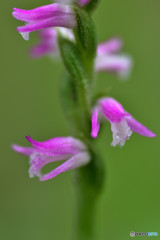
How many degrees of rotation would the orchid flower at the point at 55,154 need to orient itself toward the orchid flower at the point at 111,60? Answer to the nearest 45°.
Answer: approximately 135° to its right

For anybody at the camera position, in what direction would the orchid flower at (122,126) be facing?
facing the viewer and to the right of the viewer

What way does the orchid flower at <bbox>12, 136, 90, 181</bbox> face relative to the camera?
to the viewer's left

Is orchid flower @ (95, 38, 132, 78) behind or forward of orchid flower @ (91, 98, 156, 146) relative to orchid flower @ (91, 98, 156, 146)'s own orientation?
behind

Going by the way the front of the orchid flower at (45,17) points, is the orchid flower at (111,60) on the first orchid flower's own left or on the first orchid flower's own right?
on the first orchid flower's own right

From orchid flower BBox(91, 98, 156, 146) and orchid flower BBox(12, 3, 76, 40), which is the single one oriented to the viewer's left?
orchid flower BBox(12, 3, 76, 40)

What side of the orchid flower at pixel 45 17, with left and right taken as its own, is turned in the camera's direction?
left

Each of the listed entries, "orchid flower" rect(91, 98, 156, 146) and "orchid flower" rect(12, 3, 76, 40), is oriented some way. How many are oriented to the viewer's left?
1

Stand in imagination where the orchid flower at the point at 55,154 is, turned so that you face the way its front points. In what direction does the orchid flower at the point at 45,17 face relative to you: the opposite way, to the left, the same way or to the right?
the same way

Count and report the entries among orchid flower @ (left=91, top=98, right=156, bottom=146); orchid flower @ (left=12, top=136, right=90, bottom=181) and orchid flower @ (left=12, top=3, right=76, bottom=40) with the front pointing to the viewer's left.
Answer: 2
